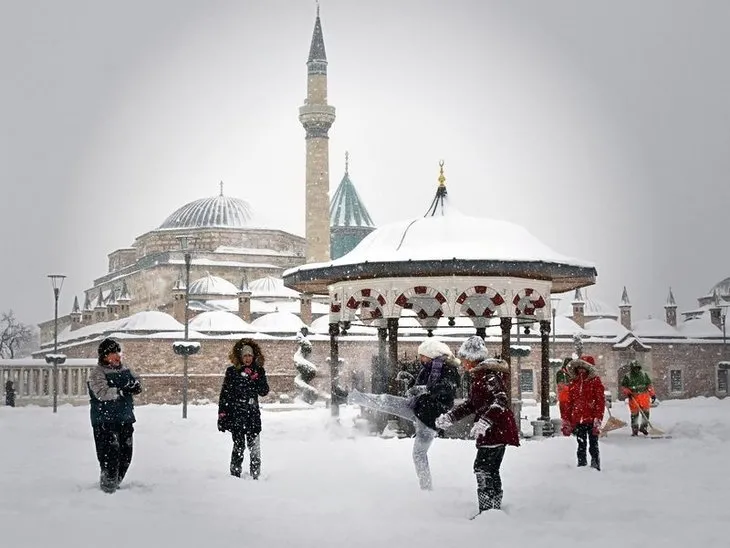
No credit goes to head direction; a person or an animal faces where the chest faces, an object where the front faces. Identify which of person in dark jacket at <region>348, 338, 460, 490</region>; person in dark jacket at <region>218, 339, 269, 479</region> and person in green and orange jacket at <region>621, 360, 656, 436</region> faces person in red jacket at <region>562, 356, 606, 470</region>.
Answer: the person in green and orange jacket

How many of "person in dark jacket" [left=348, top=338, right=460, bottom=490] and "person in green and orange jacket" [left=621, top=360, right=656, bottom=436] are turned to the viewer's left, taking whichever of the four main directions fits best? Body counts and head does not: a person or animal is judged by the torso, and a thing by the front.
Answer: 1

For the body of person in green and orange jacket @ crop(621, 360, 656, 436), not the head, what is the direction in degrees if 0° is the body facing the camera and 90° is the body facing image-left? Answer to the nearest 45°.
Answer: approximately 0°

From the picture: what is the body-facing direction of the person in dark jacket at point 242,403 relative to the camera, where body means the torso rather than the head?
toward the camera

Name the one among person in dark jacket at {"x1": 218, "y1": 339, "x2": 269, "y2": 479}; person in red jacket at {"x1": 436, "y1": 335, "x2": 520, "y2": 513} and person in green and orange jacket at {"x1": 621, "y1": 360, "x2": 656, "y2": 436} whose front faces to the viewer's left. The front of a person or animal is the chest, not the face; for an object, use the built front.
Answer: the person in red jacket

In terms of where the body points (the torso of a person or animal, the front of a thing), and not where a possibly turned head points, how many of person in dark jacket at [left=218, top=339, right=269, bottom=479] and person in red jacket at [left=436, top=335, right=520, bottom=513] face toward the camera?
1

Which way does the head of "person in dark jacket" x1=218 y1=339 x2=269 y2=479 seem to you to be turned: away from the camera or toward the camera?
toward the camera

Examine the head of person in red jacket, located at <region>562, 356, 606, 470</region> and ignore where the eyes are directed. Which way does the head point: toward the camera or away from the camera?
toward the camera

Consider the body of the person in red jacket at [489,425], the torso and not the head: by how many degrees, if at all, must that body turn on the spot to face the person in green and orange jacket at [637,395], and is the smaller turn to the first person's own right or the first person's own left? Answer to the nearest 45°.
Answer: approximately 90° to the first person's own right

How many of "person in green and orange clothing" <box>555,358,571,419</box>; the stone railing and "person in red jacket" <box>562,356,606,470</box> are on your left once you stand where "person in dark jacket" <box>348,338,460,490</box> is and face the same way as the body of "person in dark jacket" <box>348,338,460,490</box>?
0

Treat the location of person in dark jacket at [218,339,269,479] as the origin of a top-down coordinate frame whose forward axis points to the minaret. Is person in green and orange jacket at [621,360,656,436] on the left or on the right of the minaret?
right

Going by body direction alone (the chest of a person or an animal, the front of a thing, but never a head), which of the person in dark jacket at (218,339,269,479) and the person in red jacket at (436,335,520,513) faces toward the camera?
the person in dark jacket

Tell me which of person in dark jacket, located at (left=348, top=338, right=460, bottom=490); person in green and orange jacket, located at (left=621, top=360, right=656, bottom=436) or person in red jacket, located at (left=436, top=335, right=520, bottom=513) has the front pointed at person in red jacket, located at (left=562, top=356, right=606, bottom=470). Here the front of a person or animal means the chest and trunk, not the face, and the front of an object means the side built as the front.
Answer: the person in green and orange jacket

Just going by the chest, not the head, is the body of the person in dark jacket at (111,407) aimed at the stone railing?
no
